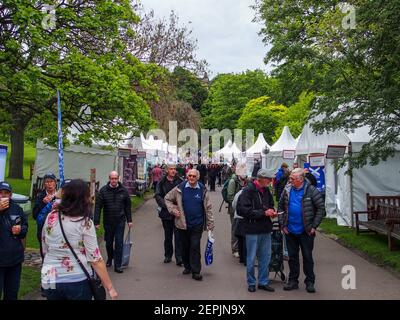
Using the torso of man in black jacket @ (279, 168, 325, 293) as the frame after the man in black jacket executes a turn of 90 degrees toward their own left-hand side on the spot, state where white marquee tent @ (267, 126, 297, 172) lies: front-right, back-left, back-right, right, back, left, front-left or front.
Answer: back-left

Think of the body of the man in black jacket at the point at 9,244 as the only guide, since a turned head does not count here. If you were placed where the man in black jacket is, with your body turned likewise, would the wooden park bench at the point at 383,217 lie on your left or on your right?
on your left

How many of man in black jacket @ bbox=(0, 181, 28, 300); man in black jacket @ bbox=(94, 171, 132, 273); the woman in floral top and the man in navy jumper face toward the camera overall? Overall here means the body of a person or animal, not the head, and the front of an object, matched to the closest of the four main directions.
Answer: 3

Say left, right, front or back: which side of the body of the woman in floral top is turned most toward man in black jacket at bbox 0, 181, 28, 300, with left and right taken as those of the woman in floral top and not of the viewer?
left

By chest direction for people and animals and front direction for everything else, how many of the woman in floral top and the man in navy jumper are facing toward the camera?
1

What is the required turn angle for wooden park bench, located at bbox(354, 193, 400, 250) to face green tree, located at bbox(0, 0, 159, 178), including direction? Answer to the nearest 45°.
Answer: approximately 45° to its right

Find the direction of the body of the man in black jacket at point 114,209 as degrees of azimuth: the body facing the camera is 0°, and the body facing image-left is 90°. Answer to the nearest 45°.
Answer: approximately 0°

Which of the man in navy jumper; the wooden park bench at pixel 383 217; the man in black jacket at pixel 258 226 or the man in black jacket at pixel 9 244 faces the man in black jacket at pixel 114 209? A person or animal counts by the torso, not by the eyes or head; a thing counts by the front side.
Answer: the wooden park bench

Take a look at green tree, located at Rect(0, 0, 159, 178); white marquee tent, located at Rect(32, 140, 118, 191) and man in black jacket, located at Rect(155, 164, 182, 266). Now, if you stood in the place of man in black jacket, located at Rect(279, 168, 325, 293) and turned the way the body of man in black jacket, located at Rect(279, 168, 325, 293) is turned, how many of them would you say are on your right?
3
